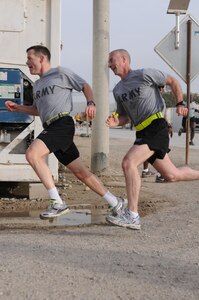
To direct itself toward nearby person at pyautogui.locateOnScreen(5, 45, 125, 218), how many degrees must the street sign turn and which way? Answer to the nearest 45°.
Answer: approximately 180°

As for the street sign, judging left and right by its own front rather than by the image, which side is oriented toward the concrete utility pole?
left

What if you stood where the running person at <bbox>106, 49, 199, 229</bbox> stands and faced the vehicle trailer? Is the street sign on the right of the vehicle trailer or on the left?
right

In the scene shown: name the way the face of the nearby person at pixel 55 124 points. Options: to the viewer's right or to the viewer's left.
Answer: to the viewer's left

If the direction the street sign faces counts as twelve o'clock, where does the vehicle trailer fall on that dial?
The vehicle trailer is roughly at 7 o'clock from the street sign.

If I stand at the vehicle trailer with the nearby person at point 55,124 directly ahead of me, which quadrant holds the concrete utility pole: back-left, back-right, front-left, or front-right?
back-left

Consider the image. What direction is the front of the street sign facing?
away from the camera
